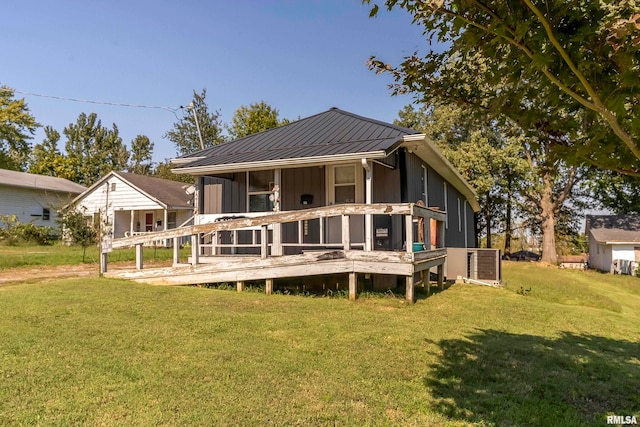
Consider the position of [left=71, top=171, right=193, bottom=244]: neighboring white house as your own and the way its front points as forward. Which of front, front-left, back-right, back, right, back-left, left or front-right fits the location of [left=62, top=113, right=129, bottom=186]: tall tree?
back-right

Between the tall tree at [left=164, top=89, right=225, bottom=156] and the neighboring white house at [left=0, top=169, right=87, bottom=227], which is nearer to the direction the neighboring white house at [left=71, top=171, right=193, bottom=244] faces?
the neighboring white house

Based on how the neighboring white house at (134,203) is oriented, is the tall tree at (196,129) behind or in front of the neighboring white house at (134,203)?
behind

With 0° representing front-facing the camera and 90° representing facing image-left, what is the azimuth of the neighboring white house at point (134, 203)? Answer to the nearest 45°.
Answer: approximately 45°

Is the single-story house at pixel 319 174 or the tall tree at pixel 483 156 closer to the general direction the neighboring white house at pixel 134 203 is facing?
the single-story house

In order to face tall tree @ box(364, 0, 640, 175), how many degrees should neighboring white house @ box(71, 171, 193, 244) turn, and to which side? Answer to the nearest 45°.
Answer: approximately 45° to its left

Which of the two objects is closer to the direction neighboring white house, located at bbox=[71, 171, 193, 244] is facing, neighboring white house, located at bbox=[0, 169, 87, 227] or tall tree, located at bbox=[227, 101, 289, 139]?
the neighboring white house

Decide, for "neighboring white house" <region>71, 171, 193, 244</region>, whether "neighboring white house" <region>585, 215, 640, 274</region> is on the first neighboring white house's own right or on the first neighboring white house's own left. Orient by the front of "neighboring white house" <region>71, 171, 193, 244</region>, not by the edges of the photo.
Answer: on the first neighboring white house's own left

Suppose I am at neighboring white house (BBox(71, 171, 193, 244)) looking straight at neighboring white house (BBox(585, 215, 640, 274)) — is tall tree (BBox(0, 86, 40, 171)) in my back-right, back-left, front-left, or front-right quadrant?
back-left

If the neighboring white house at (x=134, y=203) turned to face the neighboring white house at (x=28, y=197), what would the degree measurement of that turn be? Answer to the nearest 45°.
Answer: approximately 90° to its right

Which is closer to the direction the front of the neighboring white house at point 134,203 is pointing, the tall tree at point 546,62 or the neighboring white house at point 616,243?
the tall tree

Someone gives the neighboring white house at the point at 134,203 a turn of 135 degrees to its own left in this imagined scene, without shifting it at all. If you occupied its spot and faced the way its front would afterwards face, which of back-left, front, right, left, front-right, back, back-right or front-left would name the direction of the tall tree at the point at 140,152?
left

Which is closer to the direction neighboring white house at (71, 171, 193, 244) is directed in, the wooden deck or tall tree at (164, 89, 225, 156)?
the wooden deck

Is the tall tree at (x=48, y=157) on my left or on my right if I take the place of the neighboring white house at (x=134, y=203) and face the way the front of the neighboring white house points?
on my right

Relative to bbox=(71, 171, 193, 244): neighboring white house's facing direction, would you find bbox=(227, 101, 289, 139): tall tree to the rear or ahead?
to the rear

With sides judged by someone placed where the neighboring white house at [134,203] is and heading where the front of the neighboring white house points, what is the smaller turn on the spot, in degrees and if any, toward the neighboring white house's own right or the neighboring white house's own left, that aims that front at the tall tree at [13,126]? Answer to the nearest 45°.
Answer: approximately 90° to the neighboring white house's own right

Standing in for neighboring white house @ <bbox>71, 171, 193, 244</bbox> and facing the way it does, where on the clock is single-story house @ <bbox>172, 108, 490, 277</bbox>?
The single-story house is roughly at 10 o'clock from the neighboring white house.
